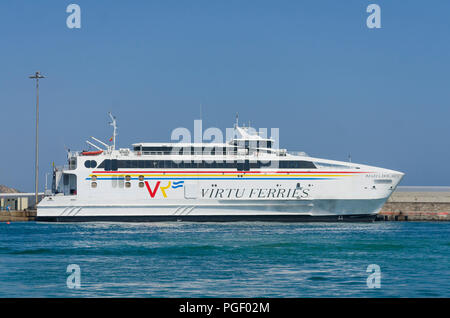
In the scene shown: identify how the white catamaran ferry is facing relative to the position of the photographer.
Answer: facing to the right of the viewer
